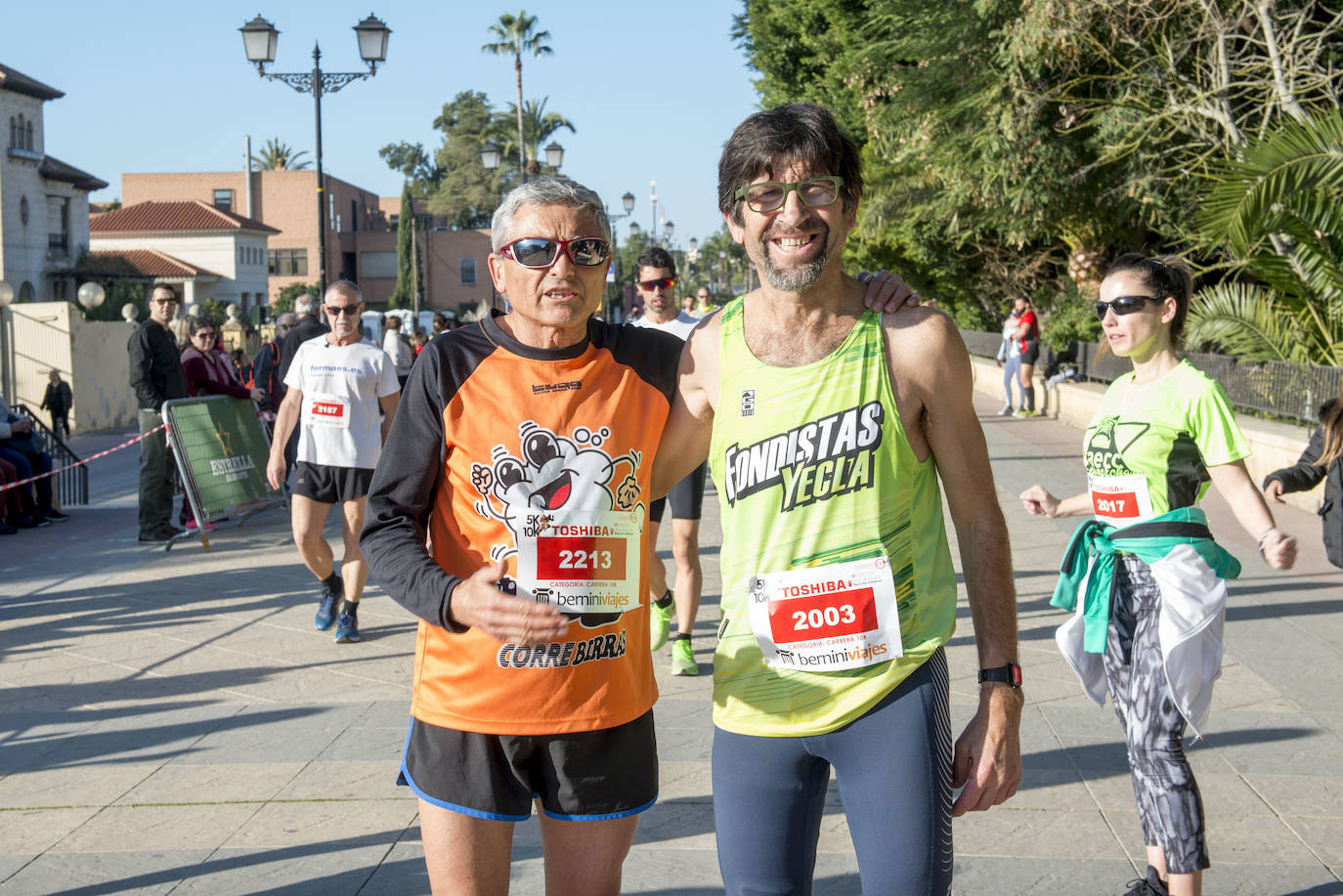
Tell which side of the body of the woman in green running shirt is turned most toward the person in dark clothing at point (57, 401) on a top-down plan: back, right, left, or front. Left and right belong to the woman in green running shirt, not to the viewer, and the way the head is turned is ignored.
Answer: right

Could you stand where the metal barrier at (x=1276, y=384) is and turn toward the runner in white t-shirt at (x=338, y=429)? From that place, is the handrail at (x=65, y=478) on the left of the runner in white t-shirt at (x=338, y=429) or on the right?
right

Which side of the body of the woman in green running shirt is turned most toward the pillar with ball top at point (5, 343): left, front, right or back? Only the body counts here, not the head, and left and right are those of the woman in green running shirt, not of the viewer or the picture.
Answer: right

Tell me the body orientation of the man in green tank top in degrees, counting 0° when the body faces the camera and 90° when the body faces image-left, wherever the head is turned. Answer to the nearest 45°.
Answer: approximately 0°
